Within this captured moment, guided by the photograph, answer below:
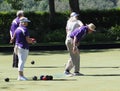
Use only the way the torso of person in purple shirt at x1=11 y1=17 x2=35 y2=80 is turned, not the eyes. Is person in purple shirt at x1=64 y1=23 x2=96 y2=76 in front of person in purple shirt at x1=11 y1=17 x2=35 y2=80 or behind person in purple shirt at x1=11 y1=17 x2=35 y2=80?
in front

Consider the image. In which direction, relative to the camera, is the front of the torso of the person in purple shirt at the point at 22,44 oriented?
to the viewer's right

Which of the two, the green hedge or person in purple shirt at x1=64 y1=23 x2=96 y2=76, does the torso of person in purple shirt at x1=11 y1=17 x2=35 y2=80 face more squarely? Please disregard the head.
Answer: the person in purple shirt

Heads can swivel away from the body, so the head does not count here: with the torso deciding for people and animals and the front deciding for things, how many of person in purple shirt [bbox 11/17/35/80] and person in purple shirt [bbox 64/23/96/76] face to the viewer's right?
2

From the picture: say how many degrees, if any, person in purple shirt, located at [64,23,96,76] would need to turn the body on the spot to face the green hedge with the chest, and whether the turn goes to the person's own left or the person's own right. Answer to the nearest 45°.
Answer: approximately 90° to the person's own left

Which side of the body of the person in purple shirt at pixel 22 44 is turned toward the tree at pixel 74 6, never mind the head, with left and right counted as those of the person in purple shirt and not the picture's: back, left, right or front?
left

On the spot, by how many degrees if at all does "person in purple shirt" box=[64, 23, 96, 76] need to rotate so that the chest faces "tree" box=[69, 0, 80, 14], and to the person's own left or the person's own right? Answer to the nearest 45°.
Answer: approximately 90° to the person's own left

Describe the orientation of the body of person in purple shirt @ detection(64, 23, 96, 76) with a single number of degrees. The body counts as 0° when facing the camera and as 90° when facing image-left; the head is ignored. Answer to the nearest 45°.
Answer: approximately 270°
